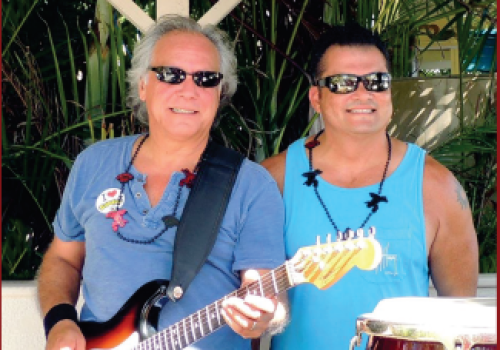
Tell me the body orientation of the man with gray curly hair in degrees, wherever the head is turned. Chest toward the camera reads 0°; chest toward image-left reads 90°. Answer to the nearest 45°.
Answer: approximately 0°

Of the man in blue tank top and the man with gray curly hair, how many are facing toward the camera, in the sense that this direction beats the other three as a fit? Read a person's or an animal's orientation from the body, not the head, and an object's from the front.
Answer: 2

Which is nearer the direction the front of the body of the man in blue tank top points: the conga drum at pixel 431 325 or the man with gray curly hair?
the conga drum

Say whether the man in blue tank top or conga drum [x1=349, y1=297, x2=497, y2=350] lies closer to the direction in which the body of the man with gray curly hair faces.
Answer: the conga drum

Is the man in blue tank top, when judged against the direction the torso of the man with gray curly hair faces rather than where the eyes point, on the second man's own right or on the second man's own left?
on the second man's own left

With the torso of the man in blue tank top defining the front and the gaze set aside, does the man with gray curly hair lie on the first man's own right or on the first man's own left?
on the first man's own right

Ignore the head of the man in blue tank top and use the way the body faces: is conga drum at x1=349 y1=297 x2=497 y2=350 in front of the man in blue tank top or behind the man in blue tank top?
in front

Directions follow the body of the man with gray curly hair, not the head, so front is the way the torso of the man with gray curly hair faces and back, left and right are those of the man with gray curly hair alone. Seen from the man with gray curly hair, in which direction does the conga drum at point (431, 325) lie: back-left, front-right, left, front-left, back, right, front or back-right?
front-left
